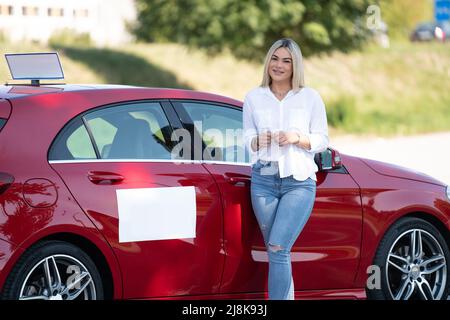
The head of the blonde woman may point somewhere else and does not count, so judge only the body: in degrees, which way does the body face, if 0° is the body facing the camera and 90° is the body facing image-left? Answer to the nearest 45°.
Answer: approximately 0°

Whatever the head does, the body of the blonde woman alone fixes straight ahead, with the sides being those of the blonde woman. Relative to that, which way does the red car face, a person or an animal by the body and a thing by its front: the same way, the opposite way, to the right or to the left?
to the left

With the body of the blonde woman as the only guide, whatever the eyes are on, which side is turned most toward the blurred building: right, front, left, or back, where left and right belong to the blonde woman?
back

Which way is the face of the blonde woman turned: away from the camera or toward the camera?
toward the camera

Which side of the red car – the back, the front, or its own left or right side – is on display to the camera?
right

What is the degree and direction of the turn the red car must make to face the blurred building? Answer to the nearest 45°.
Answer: approximately 90° to its left
